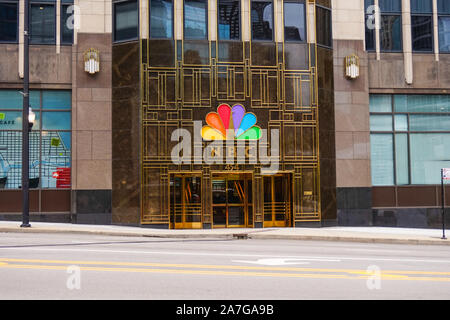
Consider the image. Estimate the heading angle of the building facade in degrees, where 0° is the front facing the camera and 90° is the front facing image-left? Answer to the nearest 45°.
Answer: approximately 0°
